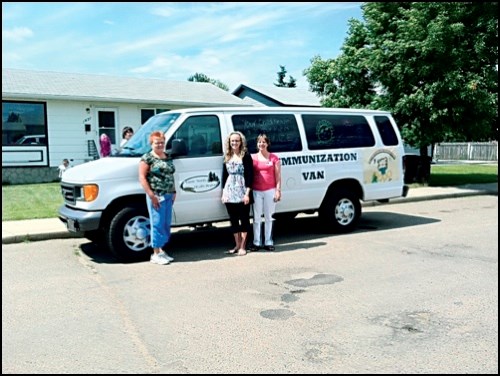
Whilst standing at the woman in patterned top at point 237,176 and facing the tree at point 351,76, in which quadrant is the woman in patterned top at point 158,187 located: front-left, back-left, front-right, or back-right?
back-left

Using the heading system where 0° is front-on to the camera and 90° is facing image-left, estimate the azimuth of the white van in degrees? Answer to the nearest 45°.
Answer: approximately 45°

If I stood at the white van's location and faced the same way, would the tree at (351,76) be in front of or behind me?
behind

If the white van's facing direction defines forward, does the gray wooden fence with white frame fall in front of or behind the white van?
behind

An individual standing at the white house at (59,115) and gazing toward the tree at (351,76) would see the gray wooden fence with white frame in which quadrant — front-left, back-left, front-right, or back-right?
front-left

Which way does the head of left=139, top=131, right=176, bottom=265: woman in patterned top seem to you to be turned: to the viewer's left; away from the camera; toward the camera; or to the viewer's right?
toward the camera

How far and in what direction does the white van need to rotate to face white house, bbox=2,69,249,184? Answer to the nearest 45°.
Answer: approximately 90° to its right

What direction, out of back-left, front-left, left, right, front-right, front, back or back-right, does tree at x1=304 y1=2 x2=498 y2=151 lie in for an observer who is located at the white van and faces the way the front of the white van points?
back

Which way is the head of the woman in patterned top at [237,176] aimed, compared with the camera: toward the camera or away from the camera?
toward the camera

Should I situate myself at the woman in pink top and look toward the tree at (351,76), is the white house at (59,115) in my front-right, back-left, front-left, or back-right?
front-left
